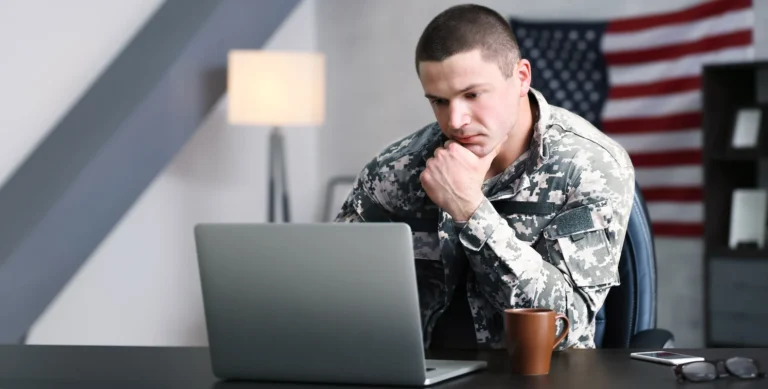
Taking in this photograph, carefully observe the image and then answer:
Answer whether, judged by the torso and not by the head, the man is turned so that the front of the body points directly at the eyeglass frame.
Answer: no

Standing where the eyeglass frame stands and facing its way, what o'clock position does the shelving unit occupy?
The shelving unit is roughly at 6 o'clock from the eyeglass frame.

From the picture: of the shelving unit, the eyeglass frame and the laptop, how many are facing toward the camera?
2

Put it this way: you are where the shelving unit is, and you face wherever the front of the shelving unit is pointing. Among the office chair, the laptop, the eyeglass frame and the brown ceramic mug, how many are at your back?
0

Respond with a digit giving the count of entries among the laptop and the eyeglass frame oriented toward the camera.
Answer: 1

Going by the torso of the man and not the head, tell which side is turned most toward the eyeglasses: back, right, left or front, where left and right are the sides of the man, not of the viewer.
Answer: left

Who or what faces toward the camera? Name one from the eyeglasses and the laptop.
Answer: the eyeglasses

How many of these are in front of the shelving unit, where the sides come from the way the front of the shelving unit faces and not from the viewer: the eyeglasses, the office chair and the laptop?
3

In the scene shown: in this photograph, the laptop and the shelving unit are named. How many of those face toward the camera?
1

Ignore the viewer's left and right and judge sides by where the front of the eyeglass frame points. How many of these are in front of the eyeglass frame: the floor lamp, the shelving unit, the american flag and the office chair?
0

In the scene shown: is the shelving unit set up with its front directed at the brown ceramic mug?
yes

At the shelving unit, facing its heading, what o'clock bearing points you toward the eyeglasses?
The eyeglasses is roughly at 12 o'clock from the shelving unit.

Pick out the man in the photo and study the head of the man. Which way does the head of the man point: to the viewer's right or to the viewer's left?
to the viewer's left

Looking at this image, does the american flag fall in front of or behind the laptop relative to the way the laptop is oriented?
in front

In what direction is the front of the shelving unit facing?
toward the camera

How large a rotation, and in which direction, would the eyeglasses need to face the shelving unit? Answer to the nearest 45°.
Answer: approximately 180°
